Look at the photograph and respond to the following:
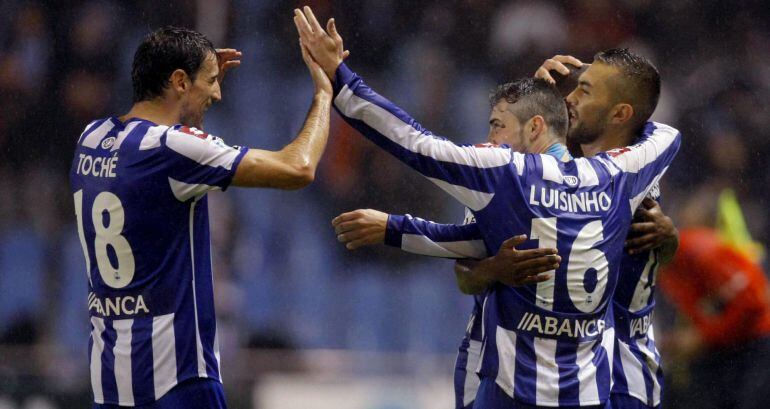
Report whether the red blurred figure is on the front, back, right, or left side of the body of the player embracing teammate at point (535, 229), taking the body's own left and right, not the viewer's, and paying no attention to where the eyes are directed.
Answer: front

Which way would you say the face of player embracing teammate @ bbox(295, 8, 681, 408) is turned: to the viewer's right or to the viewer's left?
to the viewer's left

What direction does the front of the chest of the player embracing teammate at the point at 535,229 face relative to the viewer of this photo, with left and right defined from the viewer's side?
facing away from the viewer and to the left of the viewer
